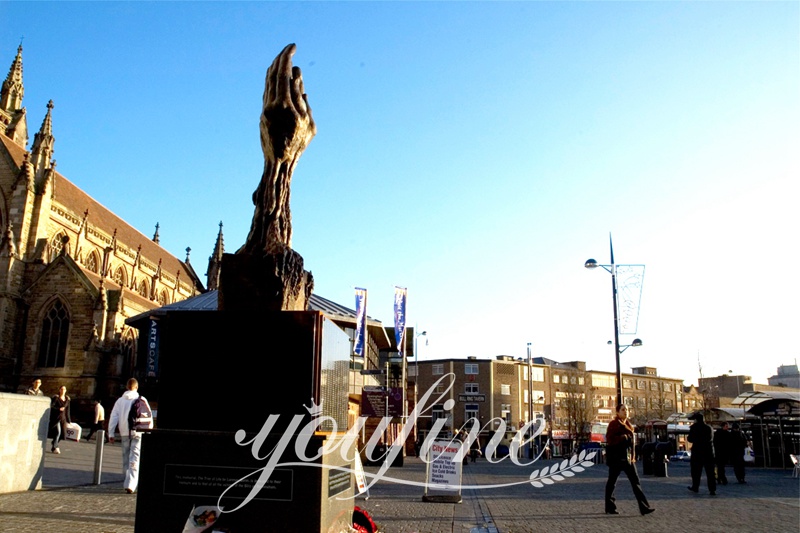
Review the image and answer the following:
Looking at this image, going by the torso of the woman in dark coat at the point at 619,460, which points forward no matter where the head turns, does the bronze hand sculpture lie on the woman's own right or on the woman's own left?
on the woman's own right

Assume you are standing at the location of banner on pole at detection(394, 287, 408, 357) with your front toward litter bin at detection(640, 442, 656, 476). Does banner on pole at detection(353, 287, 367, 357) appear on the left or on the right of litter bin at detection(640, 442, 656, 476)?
right

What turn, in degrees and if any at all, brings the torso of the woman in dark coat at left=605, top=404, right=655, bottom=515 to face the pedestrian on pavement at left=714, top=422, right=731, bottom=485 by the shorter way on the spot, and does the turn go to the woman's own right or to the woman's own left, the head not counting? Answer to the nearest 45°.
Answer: approximately 135° to the woman's own left

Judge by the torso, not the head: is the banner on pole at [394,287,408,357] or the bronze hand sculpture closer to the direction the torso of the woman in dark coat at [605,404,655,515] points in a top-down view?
the bronze hand sculpture
